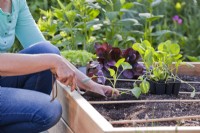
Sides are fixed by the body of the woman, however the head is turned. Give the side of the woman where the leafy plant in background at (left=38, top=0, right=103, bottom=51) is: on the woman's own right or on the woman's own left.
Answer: on the woman's own left

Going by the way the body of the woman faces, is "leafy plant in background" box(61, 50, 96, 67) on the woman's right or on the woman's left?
on the woman's left

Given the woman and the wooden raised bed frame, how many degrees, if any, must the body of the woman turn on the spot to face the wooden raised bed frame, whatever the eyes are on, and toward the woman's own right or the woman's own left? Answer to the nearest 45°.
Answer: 0° — they already face it

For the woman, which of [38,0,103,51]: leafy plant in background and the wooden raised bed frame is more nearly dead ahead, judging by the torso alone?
the wooden raised bed frame

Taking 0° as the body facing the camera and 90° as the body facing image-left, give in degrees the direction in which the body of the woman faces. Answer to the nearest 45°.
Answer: approximately 315°
